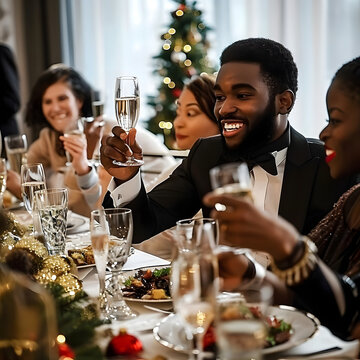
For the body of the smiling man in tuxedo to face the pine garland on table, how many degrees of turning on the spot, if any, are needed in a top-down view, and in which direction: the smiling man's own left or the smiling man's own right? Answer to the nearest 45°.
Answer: approximately 45° to the smiling man's own left

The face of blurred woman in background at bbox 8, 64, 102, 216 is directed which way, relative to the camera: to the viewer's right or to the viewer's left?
to the viewer's right

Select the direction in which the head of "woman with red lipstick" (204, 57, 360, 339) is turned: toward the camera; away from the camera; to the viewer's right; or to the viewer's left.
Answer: to the viewer's left

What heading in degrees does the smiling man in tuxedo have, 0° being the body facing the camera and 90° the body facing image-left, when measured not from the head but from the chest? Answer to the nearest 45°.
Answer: approximately 45°

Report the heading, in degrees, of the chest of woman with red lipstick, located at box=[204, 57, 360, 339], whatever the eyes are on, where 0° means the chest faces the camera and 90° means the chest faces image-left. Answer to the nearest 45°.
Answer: approximately 90°

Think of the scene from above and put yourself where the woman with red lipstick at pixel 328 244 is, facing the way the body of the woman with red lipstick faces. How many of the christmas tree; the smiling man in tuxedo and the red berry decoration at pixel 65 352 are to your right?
2

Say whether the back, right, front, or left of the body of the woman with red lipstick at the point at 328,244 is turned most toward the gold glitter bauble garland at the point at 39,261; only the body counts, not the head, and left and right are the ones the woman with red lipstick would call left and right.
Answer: front

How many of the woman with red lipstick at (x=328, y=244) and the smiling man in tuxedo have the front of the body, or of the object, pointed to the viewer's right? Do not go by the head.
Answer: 0

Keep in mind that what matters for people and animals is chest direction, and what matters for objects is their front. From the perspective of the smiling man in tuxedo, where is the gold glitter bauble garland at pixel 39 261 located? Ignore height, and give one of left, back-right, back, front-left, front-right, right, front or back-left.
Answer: front

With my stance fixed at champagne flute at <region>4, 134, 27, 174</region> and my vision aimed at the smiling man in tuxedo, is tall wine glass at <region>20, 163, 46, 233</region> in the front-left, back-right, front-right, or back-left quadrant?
front-right

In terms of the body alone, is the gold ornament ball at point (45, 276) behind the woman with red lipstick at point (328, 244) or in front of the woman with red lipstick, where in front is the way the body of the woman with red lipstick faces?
in front
